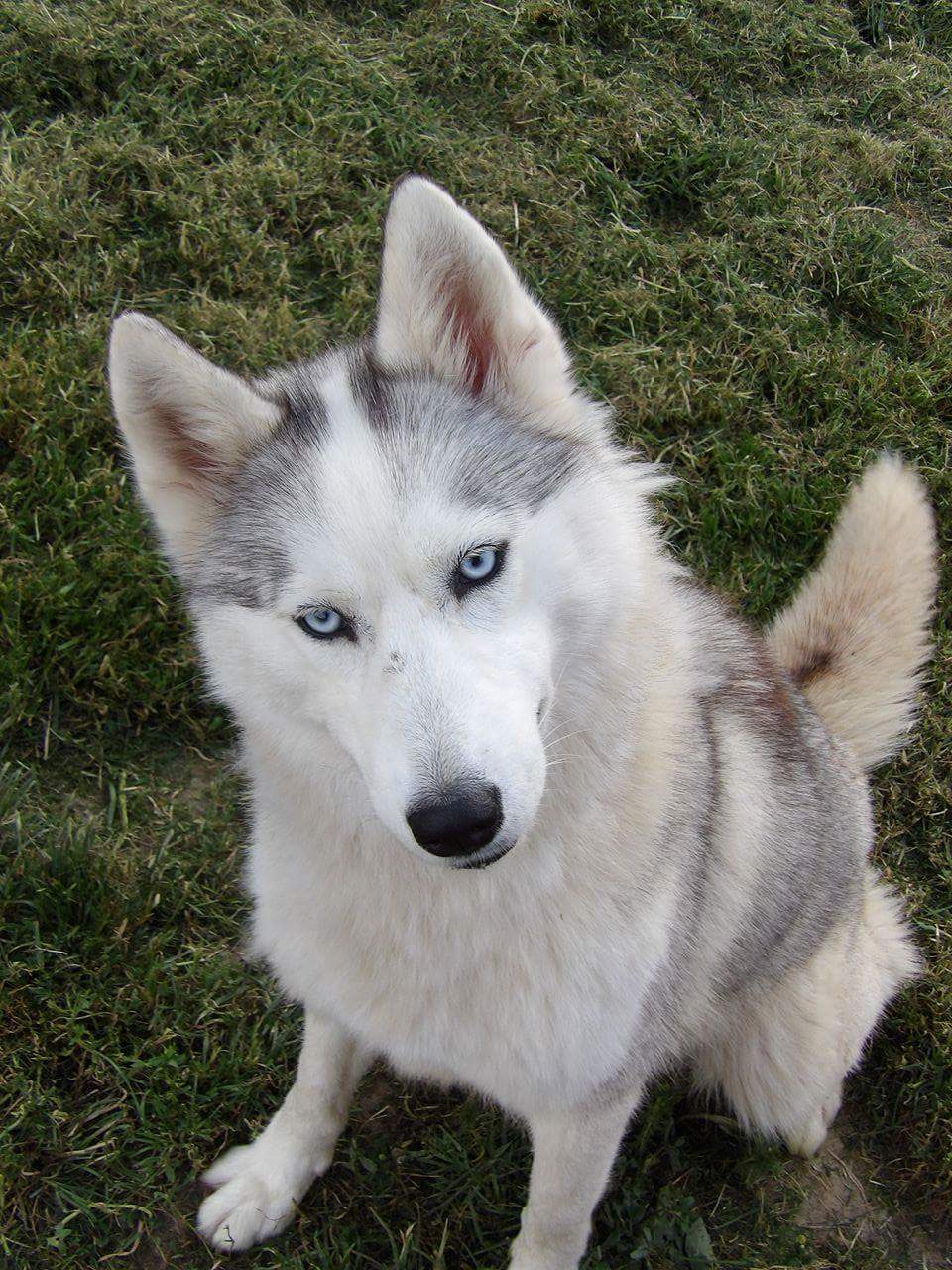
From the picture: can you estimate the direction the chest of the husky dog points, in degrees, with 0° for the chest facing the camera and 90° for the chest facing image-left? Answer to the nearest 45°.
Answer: approximately 45°
